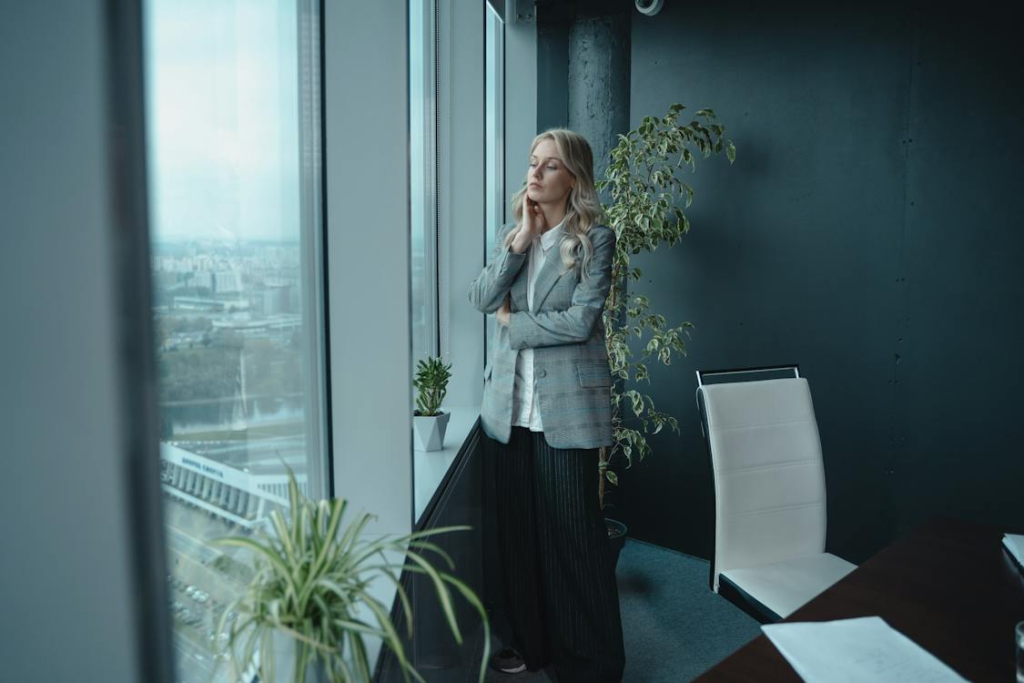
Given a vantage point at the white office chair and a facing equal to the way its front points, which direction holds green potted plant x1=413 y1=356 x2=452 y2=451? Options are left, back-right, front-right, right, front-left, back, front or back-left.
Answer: back-right

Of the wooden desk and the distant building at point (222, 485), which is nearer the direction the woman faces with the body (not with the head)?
the distant building

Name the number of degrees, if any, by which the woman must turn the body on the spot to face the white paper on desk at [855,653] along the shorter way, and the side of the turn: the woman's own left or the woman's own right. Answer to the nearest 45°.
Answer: approximately 45° to the woman's own left
